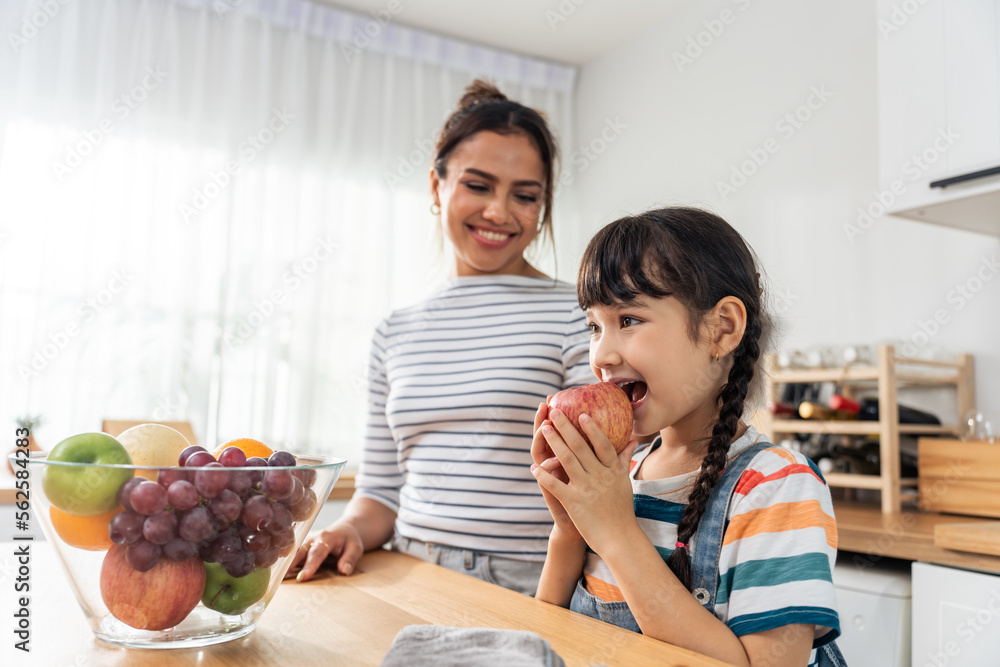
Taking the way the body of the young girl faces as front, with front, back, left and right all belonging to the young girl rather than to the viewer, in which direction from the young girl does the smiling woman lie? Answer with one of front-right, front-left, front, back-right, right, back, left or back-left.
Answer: right

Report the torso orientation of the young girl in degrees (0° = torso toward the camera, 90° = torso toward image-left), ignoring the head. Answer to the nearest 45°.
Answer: approximately 45°

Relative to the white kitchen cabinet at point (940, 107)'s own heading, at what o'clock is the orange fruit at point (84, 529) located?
The orange fruit is roughly at 11 o'clock from the white kitchen cabinet.

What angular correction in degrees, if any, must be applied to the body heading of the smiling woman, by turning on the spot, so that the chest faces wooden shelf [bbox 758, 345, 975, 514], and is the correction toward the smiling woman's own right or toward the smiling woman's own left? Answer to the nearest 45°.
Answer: approximately 135° to the smiling woman's own left

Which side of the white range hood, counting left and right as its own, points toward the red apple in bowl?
front

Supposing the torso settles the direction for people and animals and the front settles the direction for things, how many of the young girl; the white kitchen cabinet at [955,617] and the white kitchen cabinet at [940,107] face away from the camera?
0

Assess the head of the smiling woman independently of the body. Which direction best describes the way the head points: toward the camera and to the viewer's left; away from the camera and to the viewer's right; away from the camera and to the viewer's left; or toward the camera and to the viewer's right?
toward the camera and to the viewer's right

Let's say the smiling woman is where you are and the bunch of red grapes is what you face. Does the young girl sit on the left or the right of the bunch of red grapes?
left

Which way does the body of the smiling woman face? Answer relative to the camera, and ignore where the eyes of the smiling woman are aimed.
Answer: toward the camera

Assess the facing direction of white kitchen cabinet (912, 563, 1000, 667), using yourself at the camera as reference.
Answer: facing the viewer and to the left of the viewer

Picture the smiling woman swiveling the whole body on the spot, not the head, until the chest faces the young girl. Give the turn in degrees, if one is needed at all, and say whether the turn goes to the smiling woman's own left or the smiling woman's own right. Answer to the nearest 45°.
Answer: approximately 45° to the smiling woman's own left

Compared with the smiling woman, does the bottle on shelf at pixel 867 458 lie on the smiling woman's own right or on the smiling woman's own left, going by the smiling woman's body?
on the smiling woman's own left

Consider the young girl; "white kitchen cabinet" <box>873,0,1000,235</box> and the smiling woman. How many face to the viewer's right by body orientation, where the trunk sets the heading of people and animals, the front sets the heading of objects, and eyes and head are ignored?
0
